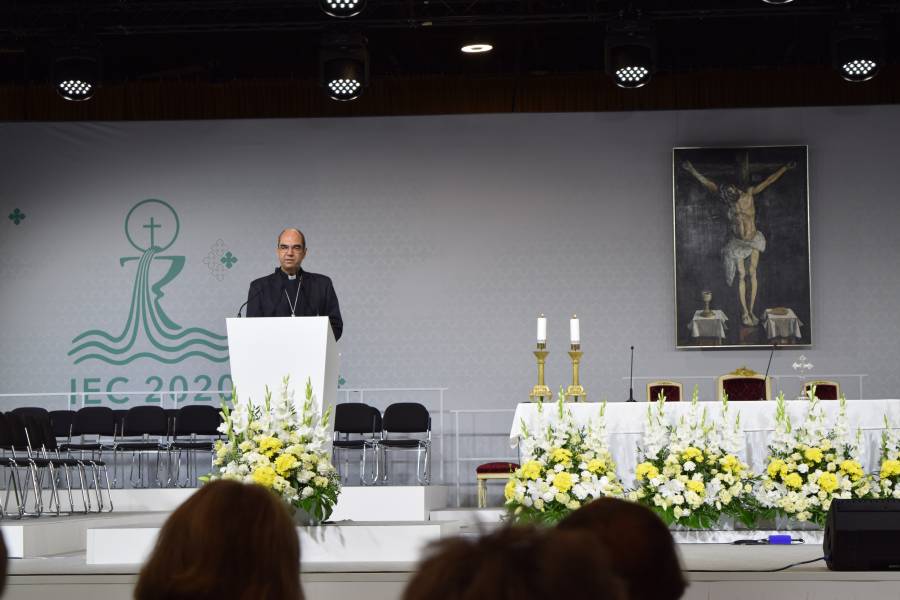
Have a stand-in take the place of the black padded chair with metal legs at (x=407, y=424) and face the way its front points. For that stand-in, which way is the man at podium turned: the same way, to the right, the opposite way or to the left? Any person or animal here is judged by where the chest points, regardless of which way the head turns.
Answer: the same way

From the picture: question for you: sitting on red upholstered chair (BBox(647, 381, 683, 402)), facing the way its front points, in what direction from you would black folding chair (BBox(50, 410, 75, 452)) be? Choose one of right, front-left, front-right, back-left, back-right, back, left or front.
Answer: right

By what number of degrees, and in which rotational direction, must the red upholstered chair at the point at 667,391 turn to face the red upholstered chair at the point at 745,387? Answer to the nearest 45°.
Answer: approximately 45° to its left

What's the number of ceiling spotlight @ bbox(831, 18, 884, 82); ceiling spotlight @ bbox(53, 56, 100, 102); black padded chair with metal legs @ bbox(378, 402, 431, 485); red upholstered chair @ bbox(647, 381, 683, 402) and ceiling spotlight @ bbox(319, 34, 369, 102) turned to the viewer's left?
0

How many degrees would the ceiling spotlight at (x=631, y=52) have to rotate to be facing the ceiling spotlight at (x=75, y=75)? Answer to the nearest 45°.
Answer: approximately 90° to its right

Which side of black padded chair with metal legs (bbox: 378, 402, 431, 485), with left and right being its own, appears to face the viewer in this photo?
front

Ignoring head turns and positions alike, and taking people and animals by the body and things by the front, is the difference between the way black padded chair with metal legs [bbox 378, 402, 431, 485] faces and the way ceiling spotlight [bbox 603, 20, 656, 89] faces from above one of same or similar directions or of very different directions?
same or similar directions

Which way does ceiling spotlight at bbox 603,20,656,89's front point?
toward the camera

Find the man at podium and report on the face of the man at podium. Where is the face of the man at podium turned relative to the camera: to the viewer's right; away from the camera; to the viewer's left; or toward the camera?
toward the camera

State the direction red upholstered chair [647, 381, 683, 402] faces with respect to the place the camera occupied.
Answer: facing the viewer

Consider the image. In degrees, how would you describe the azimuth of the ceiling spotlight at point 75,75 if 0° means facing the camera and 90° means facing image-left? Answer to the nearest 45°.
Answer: approximately 0°

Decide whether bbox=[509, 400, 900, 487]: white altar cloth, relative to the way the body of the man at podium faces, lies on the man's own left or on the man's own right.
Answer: on the man's own left

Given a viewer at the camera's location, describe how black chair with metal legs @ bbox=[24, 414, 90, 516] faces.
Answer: facing the viewer and to the right of the viewer

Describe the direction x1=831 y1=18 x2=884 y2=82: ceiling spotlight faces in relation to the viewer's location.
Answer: facing the viewer
